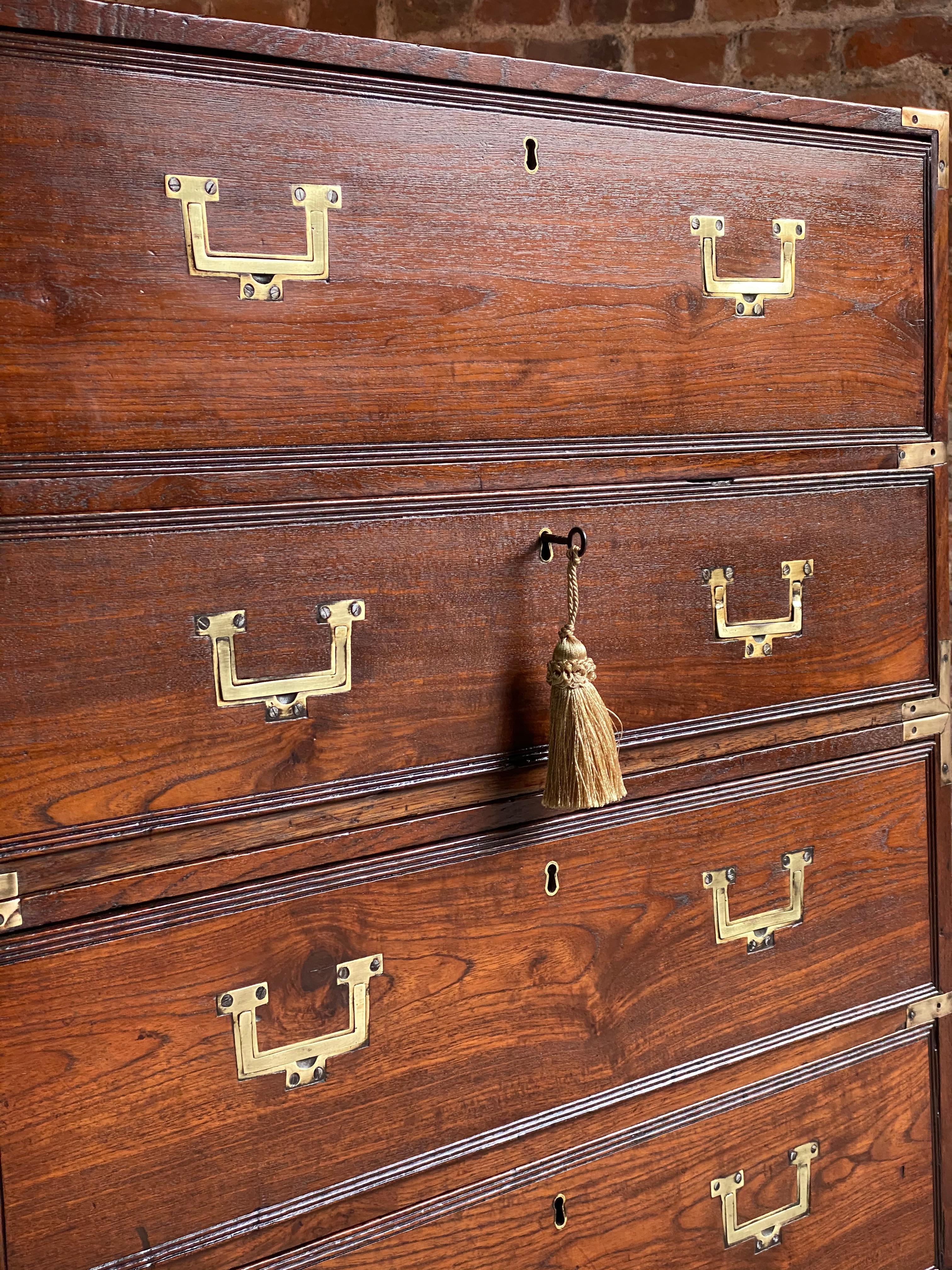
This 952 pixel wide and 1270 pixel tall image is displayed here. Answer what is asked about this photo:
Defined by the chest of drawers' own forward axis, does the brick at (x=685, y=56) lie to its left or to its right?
on its left

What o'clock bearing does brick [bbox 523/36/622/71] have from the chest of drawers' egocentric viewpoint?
The brick is roughly at 8 o'clock from the chest of drawers.

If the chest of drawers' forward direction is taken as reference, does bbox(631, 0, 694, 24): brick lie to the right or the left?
on its left

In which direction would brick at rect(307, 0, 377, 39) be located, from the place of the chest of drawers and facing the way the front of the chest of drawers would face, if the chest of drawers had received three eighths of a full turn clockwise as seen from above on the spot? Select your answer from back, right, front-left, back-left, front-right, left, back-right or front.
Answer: right
